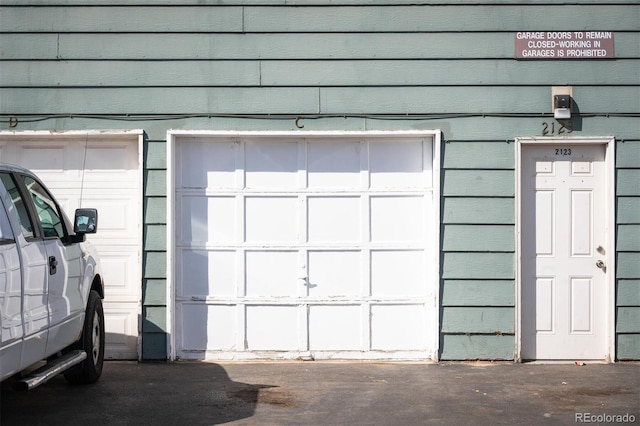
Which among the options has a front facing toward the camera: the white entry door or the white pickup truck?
the white entry door

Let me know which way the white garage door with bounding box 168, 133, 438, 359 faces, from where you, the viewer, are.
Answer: facing the viewer

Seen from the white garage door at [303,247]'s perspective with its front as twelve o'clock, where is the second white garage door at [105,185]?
The second white garage door is roughly at 3 o'clock from the white garage door.

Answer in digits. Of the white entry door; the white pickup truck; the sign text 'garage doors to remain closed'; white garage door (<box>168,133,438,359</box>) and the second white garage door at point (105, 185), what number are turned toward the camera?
4

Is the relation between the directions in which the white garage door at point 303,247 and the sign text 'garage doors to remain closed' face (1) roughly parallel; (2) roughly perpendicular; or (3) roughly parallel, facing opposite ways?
roughly parallel

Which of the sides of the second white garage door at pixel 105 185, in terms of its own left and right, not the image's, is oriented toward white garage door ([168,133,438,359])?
left

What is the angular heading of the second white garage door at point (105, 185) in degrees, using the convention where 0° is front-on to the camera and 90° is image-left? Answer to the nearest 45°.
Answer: approximately 0°

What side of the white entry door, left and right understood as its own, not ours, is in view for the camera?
front

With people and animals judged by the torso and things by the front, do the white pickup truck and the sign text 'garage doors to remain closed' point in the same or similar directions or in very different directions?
very different directions

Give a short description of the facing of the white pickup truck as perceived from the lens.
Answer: facing away from the viewer and to the right of the viewer

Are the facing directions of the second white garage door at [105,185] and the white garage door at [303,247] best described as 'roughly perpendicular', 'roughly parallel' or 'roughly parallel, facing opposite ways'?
roughly parallel

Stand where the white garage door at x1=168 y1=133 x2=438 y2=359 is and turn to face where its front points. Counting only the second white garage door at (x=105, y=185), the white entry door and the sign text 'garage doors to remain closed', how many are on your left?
2
